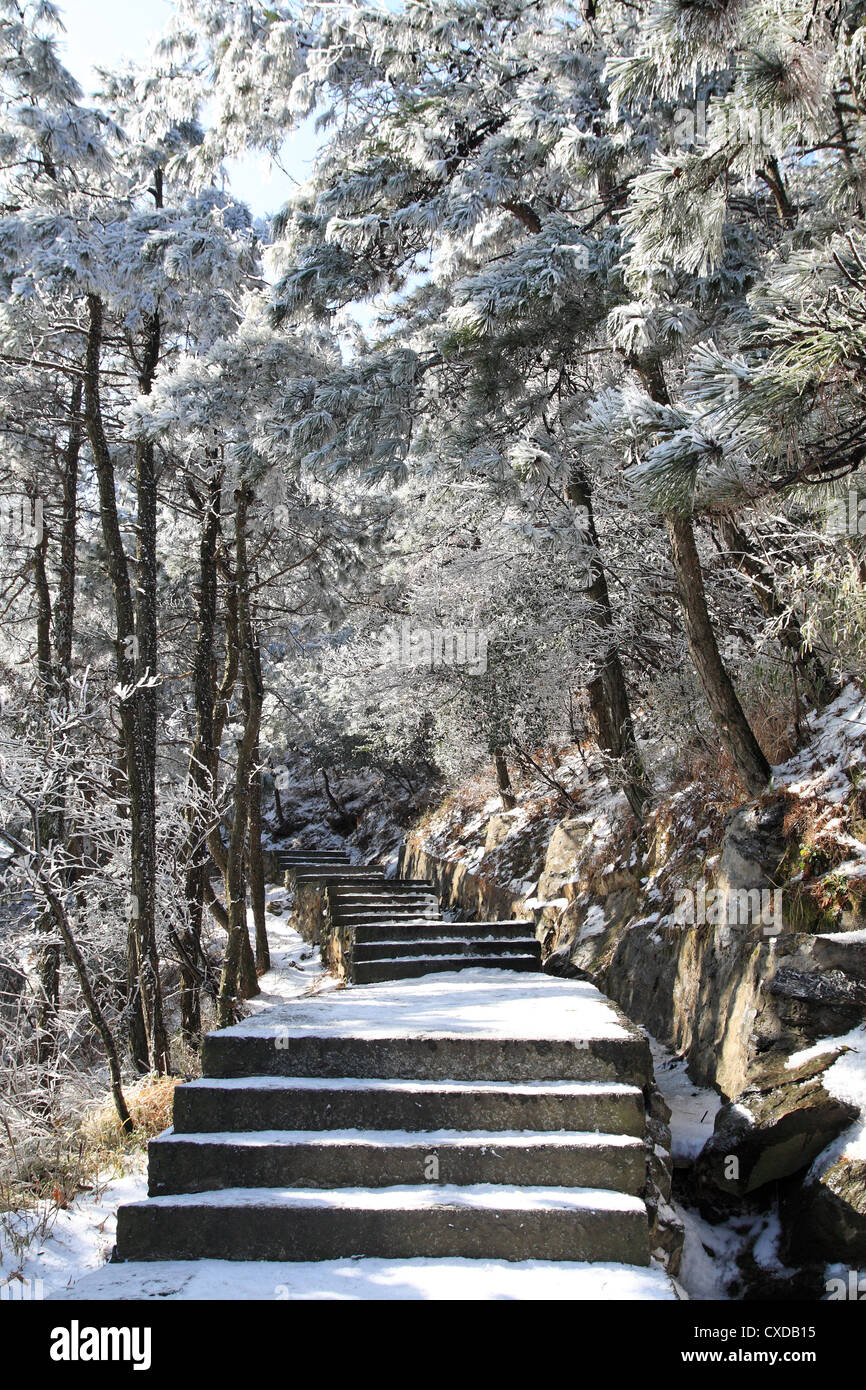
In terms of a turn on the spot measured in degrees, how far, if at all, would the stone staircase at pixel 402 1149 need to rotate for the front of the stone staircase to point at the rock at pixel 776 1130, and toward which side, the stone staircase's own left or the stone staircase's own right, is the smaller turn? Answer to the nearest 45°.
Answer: approximately 90° to the stone staircase's own left

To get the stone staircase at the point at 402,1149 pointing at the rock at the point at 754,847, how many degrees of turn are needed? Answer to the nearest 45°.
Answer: approximately 135° to its left

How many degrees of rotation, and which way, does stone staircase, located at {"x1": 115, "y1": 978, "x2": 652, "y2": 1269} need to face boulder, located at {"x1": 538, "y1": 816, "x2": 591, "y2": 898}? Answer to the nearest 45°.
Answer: approximately 180°

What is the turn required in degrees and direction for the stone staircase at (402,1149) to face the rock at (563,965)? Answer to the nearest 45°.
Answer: approximately 180°

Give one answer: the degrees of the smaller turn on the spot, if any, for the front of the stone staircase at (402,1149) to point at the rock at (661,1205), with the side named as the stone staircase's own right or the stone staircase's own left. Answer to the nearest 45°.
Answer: approximately 90° to the stone staircase's own left

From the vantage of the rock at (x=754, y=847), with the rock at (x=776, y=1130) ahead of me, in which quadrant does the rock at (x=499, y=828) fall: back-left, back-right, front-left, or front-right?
back-right

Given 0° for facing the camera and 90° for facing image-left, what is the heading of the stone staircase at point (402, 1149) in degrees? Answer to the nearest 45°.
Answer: approximately 0°

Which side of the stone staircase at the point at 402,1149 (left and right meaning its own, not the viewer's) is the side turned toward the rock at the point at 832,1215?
left

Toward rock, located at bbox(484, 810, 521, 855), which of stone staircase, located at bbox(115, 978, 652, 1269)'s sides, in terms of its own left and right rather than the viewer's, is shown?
back

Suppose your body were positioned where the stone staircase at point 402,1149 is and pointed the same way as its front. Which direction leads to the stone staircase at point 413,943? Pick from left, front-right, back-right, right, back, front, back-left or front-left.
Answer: back
